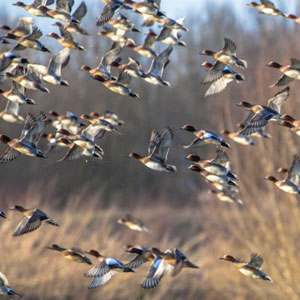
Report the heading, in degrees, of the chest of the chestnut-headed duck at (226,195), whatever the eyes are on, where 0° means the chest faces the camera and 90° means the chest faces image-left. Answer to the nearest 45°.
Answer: approximately 90°

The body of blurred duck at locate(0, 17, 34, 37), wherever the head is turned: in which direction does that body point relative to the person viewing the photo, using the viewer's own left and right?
facing to the left of the viewer

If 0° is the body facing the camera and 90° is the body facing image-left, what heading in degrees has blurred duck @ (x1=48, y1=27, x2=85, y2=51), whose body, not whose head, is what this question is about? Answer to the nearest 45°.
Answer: approximately 90°

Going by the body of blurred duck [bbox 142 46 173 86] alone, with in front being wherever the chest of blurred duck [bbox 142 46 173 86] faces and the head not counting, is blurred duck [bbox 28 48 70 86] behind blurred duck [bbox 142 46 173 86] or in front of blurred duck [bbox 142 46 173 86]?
in front

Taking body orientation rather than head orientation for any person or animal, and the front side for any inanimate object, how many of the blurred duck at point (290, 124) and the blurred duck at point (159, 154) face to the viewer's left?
2

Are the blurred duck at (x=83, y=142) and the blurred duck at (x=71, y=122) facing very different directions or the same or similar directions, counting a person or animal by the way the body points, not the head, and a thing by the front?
same or similar directions

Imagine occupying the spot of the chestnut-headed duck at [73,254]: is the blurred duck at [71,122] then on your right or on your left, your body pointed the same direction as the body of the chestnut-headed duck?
on your right

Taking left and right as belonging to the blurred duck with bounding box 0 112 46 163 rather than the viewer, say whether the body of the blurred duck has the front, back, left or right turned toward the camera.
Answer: left

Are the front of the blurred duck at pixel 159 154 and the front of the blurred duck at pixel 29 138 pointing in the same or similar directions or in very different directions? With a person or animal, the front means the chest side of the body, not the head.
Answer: same or similar directions

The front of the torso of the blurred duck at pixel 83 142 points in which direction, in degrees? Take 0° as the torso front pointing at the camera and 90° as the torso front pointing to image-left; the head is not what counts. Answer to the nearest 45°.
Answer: approximately 90°

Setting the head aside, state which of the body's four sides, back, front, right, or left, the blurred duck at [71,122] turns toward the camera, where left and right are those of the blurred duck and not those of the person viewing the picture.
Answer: left

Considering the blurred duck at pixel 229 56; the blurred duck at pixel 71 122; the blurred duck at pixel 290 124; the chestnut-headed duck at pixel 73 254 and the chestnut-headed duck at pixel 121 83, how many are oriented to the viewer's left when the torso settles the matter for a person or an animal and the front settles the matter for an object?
5

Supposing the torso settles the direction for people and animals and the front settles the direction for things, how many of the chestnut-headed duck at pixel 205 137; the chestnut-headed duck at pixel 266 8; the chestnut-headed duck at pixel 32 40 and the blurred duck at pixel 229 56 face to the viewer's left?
4

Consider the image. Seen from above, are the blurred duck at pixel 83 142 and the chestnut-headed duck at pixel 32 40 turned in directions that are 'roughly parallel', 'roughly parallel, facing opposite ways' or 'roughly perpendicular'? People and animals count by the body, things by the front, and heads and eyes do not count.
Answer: roughly parallel

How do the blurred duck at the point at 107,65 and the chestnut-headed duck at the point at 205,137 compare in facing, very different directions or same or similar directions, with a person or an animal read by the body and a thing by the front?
same or similar directions

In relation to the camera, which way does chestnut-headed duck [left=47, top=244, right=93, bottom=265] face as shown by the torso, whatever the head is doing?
to the viewer's left

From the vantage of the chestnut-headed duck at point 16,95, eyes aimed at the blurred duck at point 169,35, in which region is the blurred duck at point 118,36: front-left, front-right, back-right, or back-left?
front-left

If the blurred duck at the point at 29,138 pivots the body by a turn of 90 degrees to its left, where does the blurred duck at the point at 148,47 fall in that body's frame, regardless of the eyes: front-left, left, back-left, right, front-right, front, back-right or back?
back-left

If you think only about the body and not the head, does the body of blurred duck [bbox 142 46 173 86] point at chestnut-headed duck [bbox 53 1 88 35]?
yes

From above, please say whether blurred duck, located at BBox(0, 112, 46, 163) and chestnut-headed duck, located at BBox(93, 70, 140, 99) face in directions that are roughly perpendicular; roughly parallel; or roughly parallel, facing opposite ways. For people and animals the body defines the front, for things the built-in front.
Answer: roughly parallel

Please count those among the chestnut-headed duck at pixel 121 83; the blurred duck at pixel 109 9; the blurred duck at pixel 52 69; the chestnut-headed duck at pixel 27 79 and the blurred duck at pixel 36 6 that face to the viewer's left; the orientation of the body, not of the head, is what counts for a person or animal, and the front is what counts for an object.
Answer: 5
